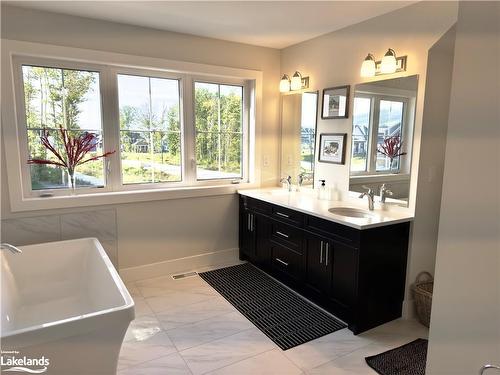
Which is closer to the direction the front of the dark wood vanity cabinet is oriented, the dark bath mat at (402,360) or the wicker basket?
the dark bath mat

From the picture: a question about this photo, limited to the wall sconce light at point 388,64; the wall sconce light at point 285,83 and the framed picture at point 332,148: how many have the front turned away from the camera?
0

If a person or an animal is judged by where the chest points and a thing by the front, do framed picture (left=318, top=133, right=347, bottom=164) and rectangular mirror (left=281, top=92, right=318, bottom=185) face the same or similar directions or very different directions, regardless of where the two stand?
same or similar directions

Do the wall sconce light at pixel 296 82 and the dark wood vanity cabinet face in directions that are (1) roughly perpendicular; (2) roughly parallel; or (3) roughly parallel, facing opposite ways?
roughly parallel

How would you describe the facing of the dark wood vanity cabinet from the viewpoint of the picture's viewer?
facing the viewer and to the left of the viewer

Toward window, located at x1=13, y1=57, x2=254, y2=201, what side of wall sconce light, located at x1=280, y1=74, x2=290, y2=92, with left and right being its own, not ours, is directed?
front

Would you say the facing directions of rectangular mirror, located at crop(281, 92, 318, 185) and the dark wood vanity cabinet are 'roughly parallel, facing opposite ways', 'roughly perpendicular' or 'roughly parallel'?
roughly parallel

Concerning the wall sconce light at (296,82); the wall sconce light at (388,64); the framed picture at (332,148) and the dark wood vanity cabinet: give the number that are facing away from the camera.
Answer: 0

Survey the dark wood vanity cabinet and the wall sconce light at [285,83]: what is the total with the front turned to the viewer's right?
0

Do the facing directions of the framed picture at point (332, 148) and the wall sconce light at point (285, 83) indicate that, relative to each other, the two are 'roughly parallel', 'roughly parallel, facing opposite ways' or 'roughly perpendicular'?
roughly parallel

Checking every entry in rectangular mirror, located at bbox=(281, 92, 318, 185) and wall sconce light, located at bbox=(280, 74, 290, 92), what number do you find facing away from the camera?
0

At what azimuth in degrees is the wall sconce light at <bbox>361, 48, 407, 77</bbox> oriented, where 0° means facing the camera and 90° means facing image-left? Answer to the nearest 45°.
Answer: approximately 45°
